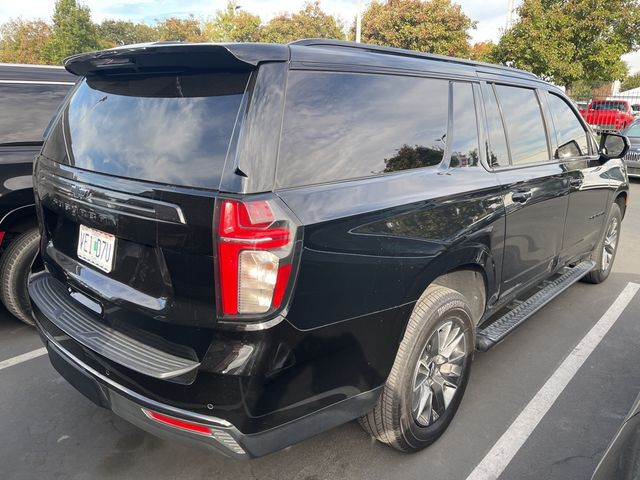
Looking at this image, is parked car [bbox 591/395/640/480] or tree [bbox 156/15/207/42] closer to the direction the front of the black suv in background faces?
the tree

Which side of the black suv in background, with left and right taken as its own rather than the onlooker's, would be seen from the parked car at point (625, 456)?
right

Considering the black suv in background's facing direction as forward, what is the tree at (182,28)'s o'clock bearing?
The tree is roughly at 11 o'clock from the black suv in background.

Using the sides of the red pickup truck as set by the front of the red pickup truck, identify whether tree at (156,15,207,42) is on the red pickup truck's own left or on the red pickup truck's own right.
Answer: on the red pickup truck's own right

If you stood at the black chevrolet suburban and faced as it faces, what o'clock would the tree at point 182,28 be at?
The tree is roughly at 10 o'clock from the black chevrolet suburban.

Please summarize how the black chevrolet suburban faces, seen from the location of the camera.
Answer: facing away from the viewer and to the right of the viewer

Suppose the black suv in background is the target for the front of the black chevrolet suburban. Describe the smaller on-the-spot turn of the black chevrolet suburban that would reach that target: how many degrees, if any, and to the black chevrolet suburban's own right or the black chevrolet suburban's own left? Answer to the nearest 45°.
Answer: approximately 90° to the black chevrolet suburban's own left
